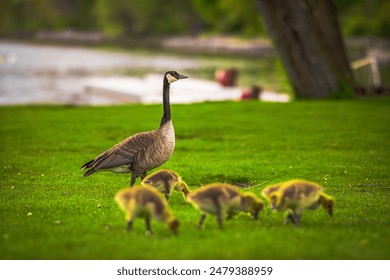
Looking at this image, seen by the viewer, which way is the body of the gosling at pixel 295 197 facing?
to the viewer's right

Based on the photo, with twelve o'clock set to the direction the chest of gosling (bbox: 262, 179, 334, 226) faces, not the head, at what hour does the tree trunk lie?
The tree trunk is roughly at 9 o'clock from the gosling.

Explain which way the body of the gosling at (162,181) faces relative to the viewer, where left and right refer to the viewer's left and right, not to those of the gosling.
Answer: facing to the right of the viewer

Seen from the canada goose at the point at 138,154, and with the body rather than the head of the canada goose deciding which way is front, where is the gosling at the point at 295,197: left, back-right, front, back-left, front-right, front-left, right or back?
front-right

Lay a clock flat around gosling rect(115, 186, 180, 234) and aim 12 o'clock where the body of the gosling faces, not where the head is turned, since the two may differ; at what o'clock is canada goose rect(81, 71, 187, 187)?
The canada goose is roughly at 9 o'clock from the gosling.

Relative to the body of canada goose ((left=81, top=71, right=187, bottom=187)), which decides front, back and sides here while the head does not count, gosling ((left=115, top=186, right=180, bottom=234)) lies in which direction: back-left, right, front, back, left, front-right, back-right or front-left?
right

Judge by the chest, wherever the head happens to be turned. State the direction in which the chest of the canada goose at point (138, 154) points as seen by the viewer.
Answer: to the viewer's right

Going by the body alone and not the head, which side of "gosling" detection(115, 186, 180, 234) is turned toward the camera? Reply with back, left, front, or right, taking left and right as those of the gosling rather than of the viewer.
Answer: right

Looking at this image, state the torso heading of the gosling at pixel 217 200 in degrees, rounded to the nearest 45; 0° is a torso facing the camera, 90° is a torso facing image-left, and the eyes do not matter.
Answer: approximately 270°

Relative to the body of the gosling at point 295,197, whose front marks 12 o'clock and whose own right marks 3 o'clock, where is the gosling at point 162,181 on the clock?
the gosling at point 162,181 is roughly at 7 o'clock from the gosling at point 295,197.
